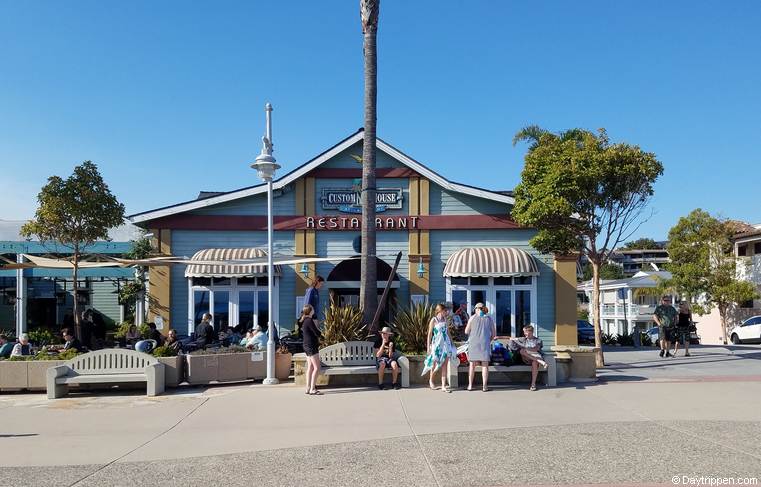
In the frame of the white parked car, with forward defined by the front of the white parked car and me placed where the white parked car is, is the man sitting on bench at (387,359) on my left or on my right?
on my left

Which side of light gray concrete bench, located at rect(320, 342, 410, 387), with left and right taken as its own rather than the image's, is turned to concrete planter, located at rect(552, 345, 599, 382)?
left

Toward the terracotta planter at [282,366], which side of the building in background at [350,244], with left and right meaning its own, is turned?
front

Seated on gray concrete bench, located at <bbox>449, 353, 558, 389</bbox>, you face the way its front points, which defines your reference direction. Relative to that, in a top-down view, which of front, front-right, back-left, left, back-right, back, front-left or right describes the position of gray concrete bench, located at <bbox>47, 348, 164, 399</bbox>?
right

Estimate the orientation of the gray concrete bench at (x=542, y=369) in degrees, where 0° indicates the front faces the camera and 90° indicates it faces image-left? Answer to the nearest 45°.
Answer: approximately 0°

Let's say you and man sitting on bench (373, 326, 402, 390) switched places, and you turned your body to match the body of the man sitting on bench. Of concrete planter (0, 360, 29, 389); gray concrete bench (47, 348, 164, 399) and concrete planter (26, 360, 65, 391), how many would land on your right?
3

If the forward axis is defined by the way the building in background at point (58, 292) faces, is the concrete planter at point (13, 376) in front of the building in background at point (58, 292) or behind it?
in front

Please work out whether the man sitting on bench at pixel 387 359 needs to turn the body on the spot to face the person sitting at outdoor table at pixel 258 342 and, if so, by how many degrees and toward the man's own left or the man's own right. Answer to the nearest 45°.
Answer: approximately 135° to the man's own right

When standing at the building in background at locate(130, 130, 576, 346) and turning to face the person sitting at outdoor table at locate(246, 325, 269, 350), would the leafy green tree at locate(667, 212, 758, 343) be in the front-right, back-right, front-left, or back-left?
back-left

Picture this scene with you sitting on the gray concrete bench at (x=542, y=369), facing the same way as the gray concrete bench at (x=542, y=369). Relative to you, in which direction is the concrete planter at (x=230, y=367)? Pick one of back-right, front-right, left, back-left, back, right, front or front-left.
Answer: right
